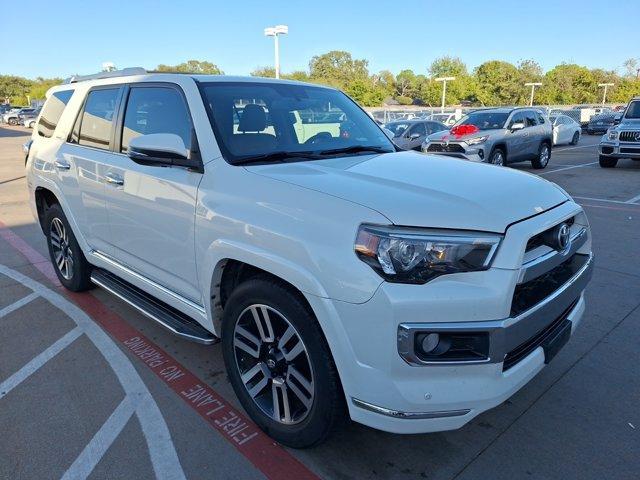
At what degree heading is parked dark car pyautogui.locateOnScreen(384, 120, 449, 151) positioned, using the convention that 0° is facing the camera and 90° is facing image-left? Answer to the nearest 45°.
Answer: approximately 45°

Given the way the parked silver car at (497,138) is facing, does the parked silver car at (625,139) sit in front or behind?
behind

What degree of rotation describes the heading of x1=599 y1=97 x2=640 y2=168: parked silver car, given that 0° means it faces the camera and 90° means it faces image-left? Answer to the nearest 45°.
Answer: approximately 45°

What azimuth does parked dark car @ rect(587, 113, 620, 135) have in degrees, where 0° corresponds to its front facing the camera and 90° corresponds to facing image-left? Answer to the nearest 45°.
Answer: approximately 45°

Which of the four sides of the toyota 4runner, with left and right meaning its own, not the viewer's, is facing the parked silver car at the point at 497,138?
left
